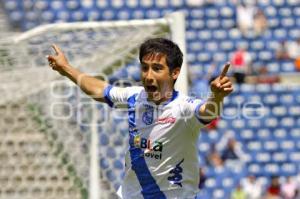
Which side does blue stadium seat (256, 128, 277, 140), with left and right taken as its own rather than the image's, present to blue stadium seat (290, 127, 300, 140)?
left

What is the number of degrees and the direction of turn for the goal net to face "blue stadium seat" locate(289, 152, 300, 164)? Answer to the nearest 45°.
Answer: approximately 45° to its left

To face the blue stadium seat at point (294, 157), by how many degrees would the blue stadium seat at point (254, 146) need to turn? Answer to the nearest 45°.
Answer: approximately 90° to its left

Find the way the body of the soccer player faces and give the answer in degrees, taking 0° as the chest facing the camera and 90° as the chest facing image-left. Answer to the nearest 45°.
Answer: approximately 45°

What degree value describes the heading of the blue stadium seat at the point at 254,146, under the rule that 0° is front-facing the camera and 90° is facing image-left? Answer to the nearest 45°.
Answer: approximately 0°
